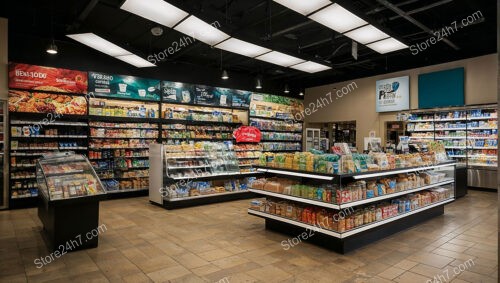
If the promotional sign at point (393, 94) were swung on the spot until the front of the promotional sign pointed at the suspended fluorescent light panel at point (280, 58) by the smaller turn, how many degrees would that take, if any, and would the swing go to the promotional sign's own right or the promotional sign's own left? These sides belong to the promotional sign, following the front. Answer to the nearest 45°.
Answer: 0° — it already faces it

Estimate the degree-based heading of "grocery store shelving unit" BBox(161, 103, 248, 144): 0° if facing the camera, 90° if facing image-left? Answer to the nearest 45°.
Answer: approximately 315°

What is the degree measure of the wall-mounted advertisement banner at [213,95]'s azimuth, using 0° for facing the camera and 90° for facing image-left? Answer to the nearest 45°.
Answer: approximately 315°

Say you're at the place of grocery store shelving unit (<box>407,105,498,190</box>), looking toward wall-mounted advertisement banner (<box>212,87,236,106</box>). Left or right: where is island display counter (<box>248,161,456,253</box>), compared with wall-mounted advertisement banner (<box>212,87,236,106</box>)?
left

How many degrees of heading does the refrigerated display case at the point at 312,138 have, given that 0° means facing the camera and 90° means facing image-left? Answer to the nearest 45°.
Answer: approximately 0°

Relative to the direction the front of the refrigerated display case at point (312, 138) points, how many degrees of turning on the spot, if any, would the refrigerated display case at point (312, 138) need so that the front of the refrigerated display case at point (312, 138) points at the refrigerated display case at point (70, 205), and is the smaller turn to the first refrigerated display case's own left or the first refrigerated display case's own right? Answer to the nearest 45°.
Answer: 0° — it already faces it

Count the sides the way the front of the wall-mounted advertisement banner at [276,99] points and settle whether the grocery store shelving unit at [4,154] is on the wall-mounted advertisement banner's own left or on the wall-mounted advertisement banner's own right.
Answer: on the wall-mounted advertisement banner's own right

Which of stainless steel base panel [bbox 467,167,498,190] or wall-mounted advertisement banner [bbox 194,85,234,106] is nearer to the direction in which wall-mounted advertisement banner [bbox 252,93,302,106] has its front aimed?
the stainless steel base panel
